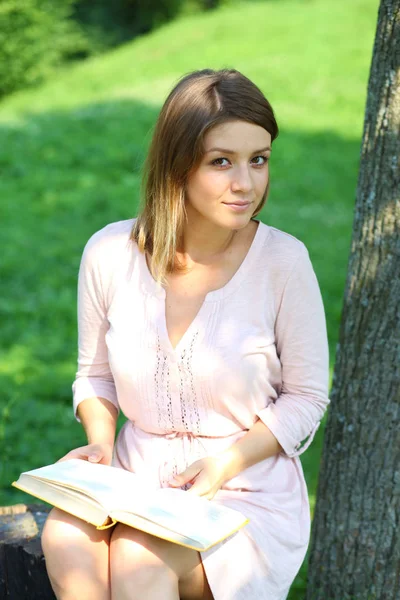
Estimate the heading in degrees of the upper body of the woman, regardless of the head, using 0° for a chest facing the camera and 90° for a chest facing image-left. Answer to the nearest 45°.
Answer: approximately 45°
